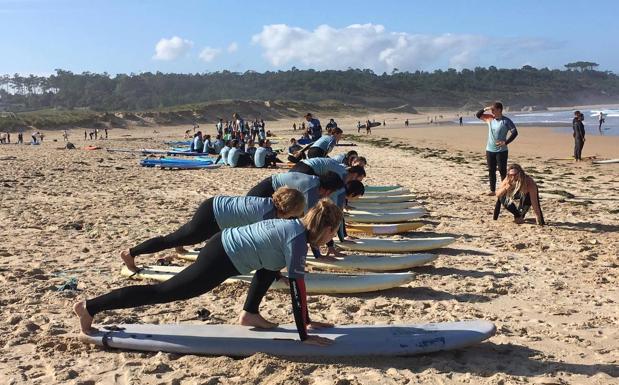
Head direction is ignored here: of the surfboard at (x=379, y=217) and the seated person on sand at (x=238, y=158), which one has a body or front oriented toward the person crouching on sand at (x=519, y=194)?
the surfboard

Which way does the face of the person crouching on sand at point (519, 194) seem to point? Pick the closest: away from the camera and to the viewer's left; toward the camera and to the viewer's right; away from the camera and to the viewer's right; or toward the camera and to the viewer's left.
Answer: toward the camera and to the viewer's left

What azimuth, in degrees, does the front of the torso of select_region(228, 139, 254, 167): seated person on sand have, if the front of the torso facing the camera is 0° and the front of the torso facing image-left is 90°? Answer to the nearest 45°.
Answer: approximately 225°

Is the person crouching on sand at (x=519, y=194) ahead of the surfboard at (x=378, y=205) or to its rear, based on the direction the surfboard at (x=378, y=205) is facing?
ahead

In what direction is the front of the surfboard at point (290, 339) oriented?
to the viewer's right

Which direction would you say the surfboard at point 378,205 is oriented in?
to the viewer's right

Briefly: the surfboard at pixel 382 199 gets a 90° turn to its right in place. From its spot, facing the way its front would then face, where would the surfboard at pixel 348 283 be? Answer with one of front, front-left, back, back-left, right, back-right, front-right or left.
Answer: front

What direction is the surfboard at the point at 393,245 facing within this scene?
to the viewer's right

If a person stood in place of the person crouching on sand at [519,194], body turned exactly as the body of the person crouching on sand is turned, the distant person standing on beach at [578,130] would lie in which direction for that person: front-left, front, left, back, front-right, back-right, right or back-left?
back

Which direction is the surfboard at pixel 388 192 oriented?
to the viewer's right

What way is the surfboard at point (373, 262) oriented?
to the viewer's right

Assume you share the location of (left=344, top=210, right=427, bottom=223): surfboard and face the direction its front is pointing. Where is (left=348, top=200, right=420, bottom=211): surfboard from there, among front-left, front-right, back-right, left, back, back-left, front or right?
left

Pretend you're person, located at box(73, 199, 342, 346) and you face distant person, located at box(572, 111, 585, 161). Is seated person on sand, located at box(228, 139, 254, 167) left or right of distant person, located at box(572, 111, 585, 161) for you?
left

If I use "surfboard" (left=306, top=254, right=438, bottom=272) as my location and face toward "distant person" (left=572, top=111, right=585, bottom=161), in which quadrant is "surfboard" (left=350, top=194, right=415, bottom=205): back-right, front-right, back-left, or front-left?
front-left

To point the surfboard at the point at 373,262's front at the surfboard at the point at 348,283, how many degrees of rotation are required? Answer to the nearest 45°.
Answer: approximately 90° to its right

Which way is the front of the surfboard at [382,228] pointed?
to the viewer's right

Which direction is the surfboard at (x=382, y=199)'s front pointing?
to the viewer's right

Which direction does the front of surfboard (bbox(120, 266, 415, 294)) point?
to the viewer's right

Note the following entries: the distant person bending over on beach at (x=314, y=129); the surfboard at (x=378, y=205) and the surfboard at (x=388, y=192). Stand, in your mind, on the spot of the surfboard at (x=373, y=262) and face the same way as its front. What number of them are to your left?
3
